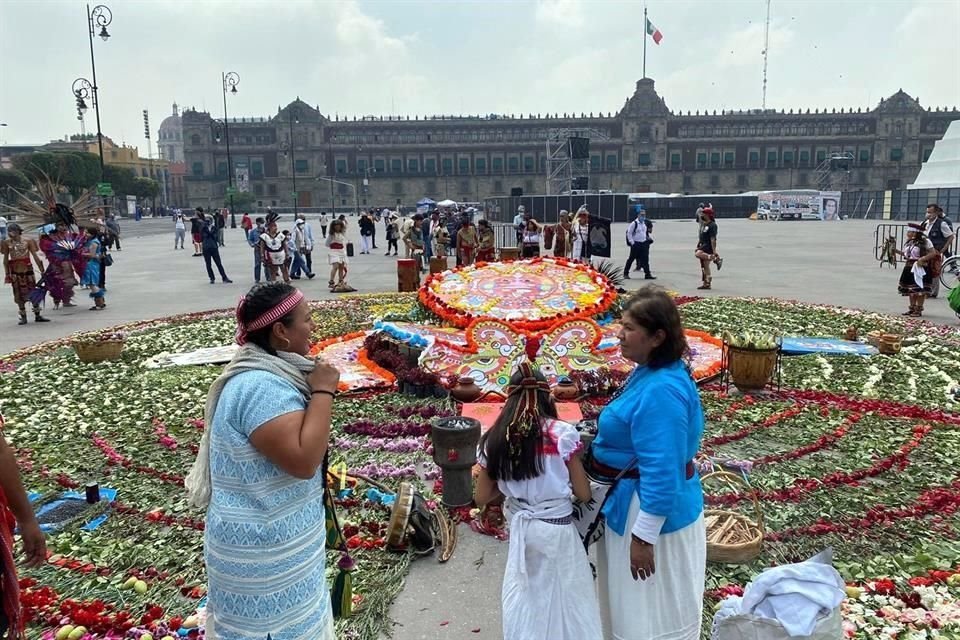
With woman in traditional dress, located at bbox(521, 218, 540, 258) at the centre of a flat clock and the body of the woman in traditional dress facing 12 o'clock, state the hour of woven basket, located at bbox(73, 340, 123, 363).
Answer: The woven basket is roughly at 1 o'clock from the woman in traditional dress.

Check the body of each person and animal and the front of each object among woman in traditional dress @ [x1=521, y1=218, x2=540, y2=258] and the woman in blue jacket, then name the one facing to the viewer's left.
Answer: the woman in blue jacket

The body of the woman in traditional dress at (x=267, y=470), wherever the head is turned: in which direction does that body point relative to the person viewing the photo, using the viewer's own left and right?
facing to the right of the viewer

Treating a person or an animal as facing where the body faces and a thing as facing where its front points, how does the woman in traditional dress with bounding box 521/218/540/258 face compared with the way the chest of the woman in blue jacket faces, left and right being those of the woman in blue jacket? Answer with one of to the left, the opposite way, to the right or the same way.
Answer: to the left

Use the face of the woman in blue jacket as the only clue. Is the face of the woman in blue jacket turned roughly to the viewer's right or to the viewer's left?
to the viewer's left

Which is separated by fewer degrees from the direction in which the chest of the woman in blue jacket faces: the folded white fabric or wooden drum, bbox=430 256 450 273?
the wooden drum

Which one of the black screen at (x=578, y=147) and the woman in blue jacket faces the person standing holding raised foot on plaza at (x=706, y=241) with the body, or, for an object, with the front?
the black screen

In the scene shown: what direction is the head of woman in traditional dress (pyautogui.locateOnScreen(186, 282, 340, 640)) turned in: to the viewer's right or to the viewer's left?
to the viewer's right

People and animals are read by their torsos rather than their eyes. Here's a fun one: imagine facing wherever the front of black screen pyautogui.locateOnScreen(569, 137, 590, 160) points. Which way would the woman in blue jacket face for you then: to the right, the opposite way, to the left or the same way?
to the right

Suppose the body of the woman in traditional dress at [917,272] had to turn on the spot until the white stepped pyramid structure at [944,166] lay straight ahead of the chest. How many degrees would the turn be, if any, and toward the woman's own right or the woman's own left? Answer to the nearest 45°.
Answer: approximately 135° to the woman's own right

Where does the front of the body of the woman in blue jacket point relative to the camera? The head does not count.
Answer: to the viewer's left
